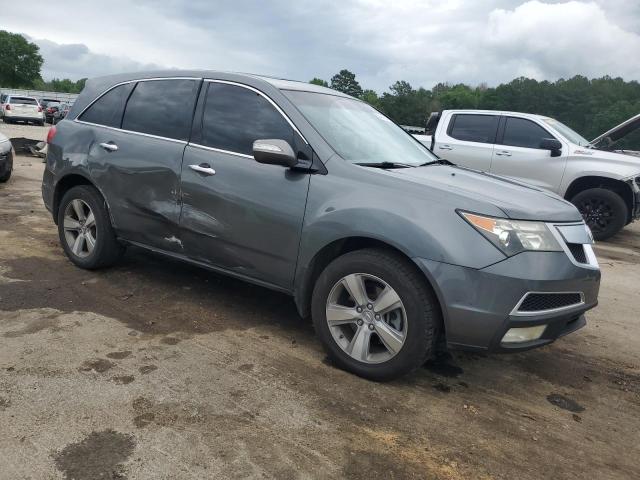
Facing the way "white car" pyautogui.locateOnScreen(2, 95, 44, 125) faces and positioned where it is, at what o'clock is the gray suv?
The gray suv is roughly at 6 o'clock from the white car.

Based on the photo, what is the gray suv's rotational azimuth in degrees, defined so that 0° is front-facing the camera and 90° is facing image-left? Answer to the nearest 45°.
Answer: approximately 315°

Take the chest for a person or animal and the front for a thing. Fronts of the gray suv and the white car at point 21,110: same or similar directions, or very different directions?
very different directions

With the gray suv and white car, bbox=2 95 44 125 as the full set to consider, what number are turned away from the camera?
1

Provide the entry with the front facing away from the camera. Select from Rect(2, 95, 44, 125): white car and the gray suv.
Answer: the white car

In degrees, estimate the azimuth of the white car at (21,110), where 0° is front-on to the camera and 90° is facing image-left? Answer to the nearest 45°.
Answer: approximately 180°

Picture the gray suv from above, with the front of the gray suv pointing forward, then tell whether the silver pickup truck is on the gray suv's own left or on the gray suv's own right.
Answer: on the gray suv's own left

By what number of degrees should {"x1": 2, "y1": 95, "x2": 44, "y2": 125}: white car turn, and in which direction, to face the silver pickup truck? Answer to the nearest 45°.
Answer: approximately 180°
